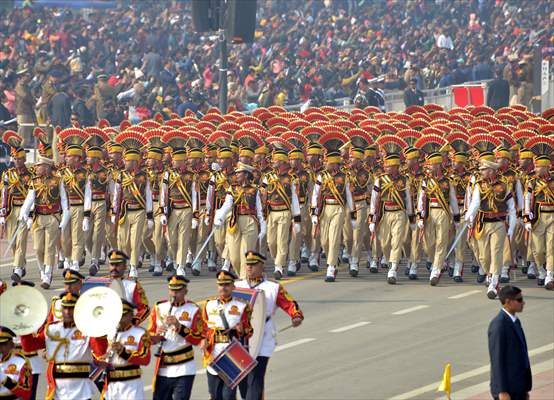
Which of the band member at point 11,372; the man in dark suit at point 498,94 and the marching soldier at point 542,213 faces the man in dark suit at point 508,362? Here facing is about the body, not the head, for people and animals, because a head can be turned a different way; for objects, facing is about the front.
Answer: the marching soldier

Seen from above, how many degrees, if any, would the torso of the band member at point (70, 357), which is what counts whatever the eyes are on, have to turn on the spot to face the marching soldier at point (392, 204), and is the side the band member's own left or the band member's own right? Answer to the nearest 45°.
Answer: approximately 135° to the band member's own left

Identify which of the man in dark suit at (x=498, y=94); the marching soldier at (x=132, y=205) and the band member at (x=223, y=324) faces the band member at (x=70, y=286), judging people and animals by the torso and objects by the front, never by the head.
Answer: the marching soldier

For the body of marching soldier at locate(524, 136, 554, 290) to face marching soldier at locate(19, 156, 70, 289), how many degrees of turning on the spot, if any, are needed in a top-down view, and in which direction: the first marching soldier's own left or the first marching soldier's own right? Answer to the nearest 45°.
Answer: approximately 90° to the first marching soldier's own right

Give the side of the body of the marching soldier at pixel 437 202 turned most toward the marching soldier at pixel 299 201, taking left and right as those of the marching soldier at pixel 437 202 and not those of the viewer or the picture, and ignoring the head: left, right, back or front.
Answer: right

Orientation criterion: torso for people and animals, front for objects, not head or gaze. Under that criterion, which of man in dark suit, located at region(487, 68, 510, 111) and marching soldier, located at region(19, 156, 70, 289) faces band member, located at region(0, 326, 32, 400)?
the marching soldier
